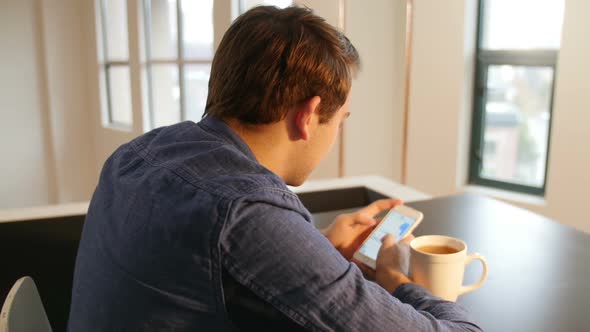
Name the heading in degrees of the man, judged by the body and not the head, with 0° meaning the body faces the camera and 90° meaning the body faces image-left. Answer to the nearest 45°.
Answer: approximately 225°

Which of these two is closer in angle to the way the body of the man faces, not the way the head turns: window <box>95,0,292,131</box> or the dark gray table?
the dark gray table

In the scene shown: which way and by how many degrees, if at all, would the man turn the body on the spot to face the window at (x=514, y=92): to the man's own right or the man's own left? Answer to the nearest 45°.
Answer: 0° — they already face it

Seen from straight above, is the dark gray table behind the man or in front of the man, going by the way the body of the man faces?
in front

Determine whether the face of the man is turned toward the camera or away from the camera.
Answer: away from the camera

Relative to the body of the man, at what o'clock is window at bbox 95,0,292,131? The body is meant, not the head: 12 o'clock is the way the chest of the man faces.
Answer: The window is roughly at 10 o'clock from the man.

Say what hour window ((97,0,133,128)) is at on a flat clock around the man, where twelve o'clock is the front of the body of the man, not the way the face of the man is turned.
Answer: The window is roughly at 10 o'clock from the man.
